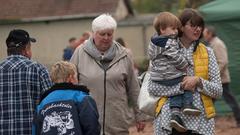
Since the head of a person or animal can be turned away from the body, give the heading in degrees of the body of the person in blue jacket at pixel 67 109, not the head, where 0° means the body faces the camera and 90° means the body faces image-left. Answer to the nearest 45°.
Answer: approximately 225°

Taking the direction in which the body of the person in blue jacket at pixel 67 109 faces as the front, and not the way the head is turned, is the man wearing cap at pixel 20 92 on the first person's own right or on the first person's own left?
on the first person's own left

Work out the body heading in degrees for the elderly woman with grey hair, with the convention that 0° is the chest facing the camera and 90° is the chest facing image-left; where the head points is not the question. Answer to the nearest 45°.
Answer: approximately 0°

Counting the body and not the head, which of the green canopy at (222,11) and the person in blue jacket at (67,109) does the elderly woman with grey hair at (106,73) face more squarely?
the person in blue jacket
